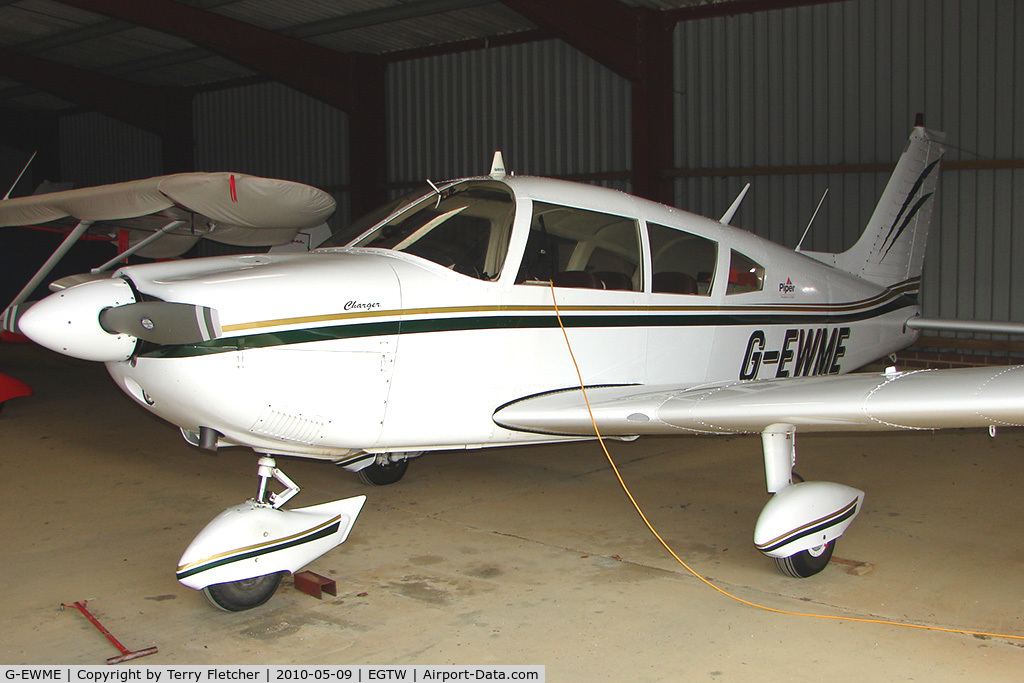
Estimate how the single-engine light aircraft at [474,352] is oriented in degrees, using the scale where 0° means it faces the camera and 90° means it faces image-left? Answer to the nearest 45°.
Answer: approximately 45°
